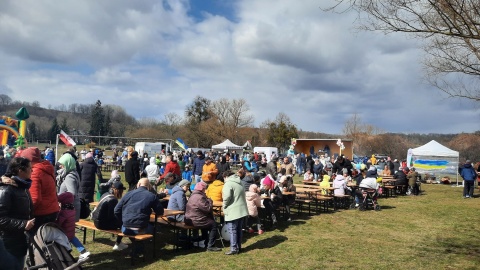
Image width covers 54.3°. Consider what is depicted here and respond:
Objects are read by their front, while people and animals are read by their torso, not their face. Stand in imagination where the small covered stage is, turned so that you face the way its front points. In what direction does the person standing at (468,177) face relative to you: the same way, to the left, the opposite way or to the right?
the opposite way

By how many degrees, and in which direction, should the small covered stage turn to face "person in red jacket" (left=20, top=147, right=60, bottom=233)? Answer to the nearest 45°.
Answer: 0° — it already faces them

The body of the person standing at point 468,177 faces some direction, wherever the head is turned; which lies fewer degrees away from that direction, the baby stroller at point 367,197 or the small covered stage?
the small covered stage

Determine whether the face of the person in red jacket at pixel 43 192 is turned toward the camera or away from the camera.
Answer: away from the camera

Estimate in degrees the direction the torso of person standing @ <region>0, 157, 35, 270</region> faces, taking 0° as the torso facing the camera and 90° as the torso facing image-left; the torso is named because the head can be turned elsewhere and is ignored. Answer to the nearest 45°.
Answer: approximately 270°

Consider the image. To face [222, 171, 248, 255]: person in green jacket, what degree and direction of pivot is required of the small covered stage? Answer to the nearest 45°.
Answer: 0° — it already faces them

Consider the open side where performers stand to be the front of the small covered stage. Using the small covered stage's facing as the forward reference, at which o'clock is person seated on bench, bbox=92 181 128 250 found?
The person seated on bench is roughly at 12 o'clock from the small covered stage.

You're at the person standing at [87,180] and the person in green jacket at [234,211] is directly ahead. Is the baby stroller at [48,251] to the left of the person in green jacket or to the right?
right

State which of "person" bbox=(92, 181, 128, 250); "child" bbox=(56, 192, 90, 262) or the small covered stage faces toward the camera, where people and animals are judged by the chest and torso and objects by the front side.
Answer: the small covered stage
